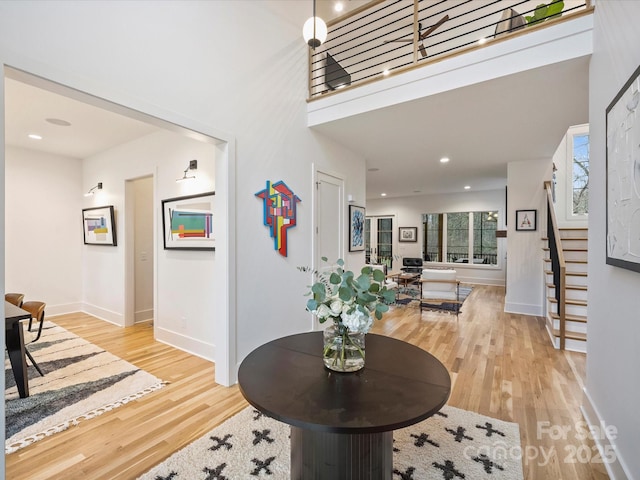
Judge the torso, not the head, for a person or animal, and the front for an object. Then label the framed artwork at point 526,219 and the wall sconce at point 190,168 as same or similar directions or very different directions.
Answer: same or similar directions

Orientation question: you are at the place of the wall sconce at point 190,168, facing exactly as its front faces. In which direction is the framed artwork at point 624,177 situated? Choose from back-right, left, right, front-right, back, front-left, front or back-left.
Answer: left

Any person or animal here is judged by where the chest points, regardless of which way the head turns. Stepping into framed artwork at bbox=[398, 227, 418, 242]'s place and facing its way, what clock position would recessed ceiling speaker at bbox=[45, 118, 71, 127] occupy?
The recessed ceiling speaker is roughly at 1 o'clock from the framed artwork.

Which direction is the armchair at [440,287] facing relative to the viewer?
away from the camera

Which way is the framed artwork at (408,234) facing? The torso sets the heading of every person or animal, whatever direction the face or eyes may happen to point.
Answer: toward the camera

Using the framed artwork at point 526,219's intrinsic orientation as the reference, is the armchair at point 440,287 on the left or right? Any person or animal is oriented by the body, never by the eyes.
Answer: on its right

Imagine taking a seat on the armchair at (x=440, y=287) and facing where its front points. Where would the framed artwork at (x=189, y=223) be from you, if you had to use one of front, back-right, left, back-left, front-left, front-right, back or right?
back-left

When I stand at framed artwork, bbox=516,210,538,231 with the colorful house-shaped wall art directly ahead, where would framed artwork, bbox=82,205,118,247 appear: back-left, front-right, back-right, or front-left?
front-right

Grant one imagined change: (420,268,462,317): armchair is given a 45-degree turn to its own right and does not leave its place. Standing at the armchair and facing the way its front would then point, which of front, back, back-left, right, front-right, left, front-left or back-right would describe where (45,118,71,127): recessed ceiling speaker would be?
back

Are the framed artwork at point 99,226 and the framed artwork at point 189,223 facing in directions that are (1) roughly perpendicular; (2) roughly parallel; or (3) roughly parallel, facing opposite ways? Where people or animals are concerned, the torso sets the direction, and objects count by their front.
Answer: roughly parallel

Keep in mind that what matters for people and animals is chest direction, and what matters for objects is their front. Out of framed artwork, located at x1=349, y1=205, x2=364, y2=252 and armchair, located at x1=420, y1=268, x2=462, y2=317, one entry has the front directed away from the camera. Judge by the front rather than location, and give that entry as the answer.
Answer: the armchair

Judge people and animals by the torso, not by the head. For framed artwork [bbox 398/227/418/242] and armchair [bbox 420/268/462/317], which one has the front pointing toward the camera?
the framed artwork

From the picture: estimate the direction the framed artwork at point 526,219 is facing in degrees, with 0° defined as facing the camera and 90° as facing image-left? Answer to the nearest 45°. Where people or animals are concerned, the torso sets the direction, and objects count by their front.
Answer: approximately 0°

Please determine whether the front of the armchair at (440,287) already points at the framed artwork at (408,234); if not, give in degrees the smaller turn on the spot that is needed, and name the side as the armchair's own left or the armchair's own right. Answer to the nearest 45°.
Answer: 0° — it already faces it

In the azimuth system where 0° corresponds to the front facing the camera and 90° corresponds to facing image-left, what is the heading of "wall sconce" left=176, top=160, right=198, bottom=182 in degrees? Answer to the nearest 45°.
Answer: approximately 45°

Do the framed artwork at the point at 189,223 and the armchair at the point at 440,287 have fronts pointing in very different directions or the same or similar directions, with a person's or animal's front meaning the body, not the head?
very different directions

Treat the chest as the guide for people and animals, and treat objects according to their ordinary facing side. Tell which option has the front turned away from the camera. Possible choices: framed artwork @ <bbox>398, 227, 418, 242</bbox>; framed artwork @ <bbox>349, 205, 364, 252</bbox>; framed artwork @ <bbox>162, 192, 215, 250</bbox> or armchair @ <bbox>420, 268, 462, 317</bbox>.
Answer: the armchair

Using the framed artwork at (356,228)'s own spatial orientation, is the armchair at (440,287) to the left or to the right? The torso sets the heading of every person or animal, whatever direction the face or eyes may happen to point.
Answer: on its left
